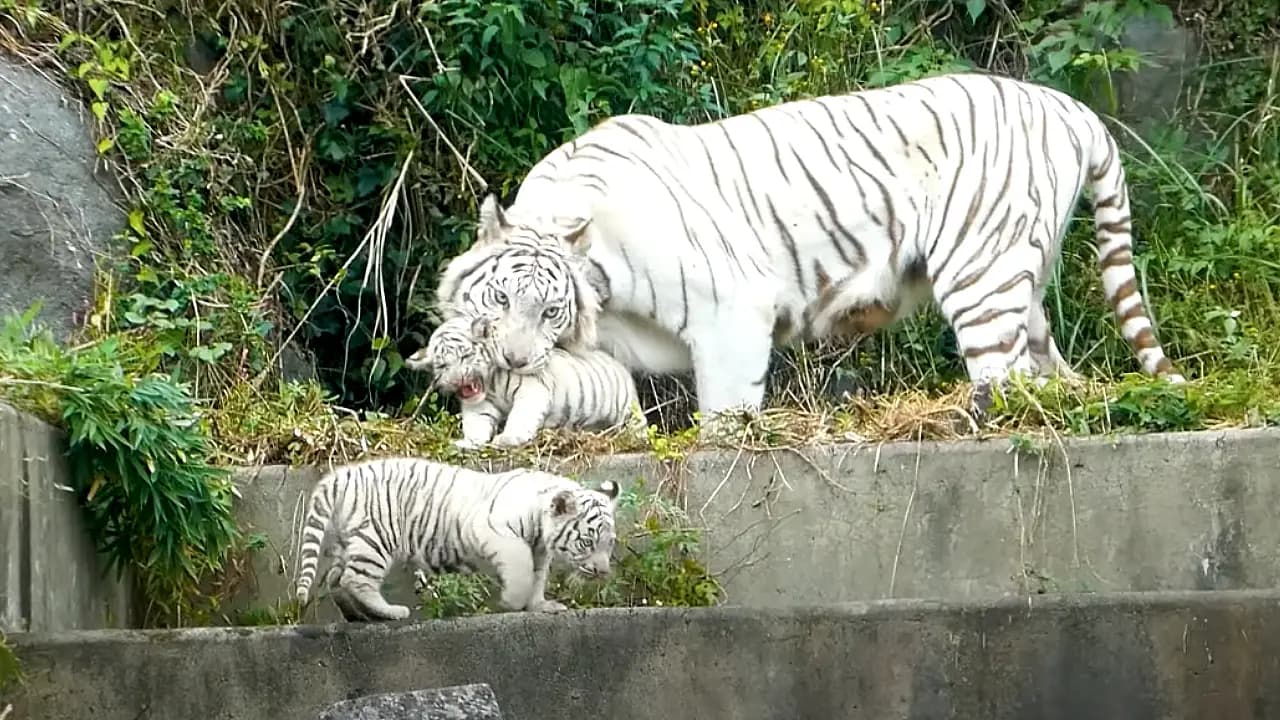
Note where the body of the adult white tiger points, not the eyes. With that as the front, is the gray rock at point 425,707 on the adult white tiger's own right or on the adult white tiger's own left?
on the adult white tiger's own left

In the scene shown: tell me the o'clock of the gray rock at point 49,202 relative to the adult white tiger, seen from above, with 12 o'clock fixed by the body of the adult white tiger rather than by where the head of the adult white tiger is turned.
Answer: The gray rock is roughly at 12 o'clock from the adult white tiger.

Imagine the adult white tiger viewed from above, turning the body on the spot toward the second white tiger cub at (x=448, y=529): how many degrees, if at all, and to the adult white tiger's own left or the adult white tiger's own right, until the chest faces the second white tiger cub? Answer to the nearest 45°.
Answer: approximately 45° to the adult white tiger's own left

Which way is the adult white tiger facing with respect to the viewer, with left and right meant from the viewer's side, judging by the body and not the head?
facing to the left of the viewer

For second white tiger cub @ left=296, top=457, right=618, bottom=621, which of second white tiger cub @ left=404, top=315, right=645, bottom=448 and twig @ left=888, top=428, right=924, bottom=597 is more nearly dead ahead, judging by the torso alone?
the twig

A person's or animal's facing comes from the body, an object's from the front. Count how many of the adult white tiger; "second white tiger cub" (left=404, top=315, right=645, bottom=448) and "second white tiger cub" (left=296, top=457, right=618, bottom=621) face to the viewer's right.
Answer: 1

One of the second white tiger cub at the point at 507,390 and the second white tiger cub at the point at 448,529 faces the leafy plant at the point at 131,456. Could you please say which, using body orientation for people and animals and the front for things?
the second white tiger cub at the point at 507,390

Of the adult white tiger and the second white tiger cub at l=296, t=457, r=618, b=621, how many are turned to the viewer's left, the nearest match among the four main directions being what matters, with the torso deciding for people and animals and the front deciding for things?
1

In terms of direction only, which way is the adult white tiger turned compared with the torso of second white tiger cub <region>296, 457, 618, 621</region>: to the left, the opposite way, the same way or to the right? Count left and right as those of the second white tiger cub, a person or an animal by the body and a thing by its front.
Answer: the opposite way

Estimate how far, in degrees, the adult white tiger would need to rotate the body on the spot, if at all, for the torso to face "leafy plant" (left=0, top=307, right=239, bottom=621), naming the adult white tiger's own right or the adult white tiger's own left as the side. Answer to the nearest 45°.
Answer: approximately 45° to the adult white tiger's own left

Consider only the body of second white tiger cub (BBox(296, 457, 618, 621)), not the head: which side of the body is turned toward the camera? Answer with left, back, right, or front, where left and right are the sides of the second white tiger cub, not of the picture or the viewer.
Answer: right

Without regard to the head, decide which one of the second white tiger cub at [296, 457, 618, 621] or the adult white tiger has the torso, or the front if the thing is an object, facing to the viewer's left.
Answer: the adult white tiger

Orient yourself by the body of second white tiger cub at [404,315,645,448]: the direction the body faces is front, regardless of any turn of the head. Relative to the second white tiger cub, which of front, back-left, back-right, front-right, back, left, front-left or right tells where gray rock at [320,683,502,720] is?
front-left

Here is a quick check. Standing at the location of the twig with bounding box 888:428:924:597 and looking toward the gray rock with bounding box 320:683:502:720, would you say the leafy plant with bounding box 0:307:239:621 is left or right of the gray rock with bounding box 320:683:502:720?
right

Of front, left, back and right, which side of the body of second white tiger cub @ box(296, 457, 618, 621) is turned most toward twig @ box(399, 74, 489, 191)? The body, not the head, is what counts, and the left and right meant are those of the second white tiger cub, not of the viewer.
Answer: left
